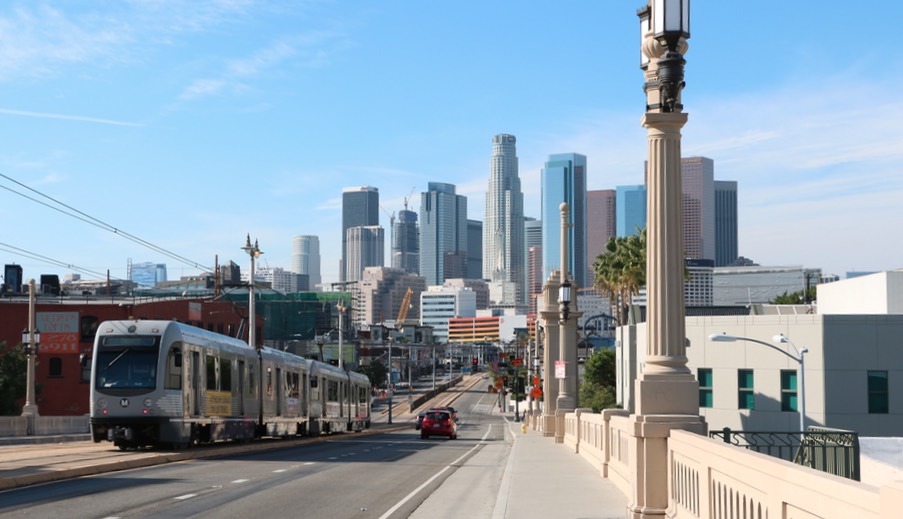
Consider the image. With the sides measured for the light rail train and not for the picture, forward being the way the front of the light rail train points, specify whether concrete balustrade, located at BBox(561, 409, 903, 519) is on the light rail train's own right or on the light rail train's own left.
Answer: on the light rail train's own left

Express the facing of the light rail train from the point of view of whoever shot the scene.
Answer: facing the viewer and to the left of the viewer

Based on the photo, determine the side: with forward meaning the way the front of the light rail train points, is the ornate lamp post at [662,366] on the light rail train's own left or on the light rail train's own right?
on the light rail train's own left
